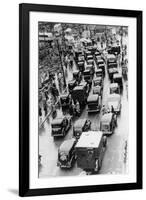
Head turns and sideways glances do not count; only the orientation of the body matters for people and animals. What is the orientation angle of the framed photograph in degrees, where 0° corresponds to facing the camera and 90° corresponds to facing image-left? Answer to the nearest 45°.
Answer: approximately 315°
